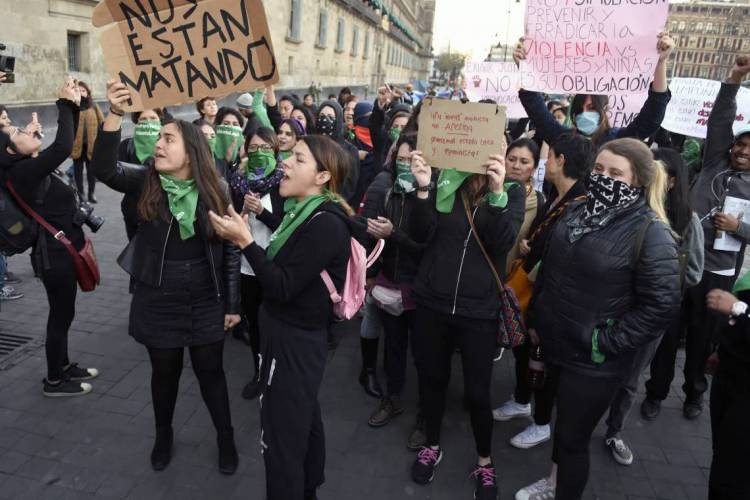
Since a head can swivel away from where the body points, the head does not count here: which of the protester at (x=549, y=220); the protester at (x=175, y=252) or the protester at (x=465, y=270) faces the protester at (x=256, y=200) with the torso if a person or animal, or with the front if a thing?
the protester at (x=549, y=220)

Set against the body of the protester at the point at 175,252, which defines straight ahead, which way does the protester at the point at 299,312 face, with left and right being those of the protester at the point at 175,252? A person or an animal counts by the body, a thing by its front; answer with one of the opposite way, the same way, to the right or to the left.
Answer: to the right

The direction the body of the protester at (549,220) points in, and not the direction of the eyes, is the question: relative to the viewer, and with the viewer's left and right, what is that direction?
facing to the left of the viewer

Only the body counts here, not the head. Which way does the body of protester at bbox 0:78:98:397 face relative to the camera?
to the viewer's right

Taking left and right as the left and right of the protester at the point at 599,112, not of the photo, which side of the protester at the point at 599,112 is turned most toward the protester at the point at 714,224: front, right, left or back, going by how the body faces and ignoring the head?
left

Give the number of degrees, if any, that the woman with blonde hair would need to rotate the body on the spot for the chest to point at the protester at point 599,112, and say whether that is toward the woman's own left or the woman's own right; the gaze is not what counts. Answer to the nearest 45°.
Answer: approximately 135° to the woman's own right

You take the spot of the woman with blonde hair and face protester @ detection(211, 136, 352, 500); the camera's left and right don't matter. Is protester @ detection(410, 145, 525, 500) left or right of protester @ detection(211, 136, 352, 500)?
right
